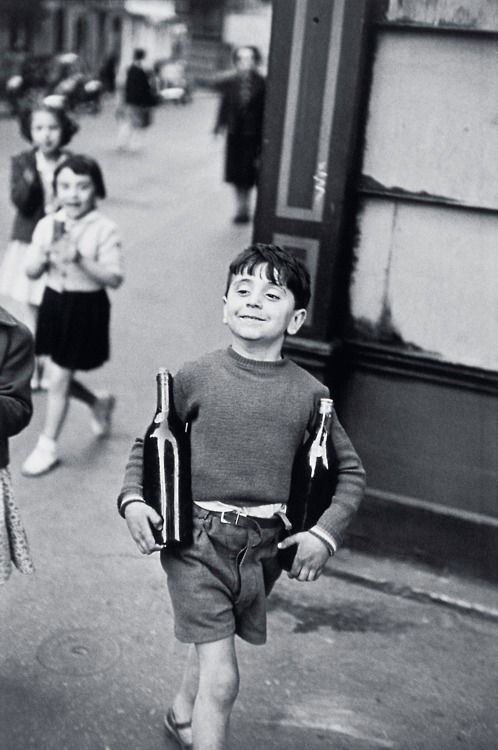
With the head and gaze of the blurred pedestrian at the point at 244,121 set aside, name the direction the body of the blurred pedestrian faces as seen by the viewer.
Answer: toward the camera

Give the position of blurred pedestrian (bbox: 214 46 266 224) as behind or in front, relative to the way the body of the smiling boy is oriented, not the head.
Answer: behind

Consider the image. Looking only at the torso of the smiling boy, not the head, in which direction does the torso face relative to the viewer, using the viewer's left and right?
facing the viewer

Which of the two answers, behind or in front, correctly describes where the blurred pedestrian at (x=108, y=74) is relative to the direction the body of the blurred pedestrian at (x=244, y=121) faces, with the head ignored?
behind

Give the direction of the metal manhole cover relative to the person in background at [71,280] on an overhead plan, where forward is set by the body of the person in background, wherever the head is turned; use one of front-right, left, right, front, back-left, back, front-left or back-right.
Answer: front-left

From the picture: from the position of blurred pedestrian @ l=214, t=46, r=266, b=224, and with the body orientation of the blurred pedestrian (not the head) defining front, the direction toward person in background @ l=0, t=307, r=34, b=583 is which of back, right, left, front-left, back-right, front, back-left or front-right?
front

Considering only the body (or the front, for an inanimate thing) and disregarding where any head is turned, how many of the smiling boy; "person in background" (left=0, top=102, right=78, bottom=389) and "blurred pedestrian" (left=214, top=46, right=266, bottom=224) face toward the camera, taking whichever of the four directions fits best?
3

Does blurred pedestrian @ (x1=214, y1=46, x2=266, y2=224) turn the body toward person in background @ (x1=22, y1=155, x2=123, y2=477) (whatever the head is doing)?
yes

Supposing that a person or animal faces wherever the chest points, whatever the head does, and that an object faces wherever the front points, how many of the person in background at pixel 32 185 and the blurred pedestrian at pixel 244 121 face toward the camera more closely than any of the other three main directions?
2

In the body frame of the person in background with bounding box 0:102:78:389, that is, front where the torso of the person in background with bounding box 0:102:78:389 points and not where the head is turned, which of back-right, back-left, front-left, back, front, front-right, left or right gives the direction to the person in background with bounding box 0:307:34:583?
front

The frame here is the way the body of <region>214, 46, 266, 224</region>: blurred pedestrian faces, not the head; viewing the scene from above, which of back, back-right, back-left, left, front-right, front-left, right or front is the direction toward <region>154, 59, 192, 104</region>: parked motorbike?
back

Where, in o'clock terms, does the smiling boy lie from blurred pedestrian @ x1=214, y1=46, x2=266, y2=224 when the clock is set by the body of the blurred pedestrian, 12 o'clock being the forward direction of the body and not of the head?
The smiling boy is roughly at 12 o'clock from the blurred pedestrian.

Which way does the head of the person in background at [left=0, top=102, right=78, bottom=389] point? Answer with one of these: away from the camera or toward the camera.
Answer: toward the camera

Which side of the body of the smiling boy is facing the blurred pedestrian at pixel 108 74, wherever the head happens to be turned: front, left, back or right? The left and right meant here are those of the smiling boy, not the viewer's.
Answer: back

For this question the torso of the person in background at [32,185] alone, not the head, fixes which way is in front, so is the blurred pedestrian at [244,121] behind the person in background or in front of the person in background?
behind

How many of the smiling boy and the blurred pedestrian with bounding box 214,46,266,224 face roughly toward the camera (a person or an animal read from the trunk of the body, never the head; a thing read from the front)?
2

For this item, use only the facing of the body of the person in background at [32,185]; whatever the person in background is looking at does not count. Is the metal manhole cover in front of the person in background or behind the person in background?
in front
